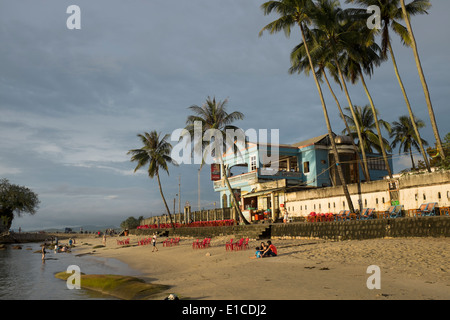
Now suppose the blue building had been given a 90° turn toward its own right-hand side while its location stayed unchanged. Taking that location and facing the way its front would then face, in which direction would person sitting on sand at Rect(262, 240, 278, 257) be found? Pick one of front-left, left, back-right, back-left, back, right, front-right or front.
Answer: back-left

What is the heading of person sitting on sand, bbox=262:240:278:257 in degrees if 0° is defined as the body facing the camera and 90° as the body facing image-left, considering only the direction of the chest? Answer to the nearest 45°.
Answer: approximately 90°

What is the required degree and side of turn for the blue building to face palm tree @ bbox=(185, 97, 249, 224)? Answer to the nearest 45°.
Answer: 0° — it already faces it

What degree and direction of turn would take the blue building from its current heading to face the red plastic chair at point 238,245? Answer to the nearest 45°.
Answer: approximately 45° to its left

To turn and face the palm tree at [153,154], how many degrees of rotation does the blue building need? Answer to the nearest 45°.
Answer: approximately 45° to its right

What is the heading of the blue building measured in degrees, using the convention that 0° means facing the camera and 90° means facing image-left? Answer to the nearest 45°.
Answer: approximately 45°

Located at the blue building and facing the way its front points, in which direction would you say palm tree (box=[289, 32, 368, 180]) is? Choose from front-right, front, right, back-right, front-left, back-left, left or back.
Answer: front-left

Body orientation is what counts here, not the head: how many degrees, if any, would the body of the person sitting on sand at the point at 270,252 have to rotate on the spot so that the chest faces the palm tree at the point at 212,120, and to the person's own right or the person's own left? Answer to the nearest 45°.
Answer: approximately 90° to the person's own right
